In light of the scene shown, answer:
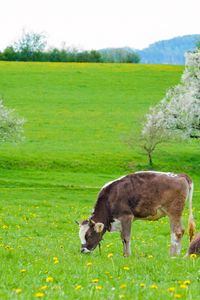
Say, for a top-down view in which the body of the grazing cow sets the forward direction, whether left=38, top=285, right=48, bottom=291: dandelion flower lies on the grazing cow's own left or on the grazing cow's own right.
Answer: on the grazing cow's own left

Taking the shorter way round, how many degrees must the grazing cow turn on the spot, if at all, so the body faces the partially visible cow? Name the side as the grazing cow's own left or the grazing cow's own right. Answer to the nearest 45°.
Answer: approximately 135° to the grazing cow's own left

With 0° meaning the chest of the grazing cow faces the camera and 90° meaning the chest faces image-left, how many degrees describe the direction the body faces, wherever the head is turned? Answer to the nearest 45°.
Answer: approximately 90°

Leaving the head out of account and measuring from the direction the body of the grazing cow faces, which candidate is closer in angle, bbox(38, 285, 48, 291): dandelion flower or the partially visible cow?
the dandelion flower
